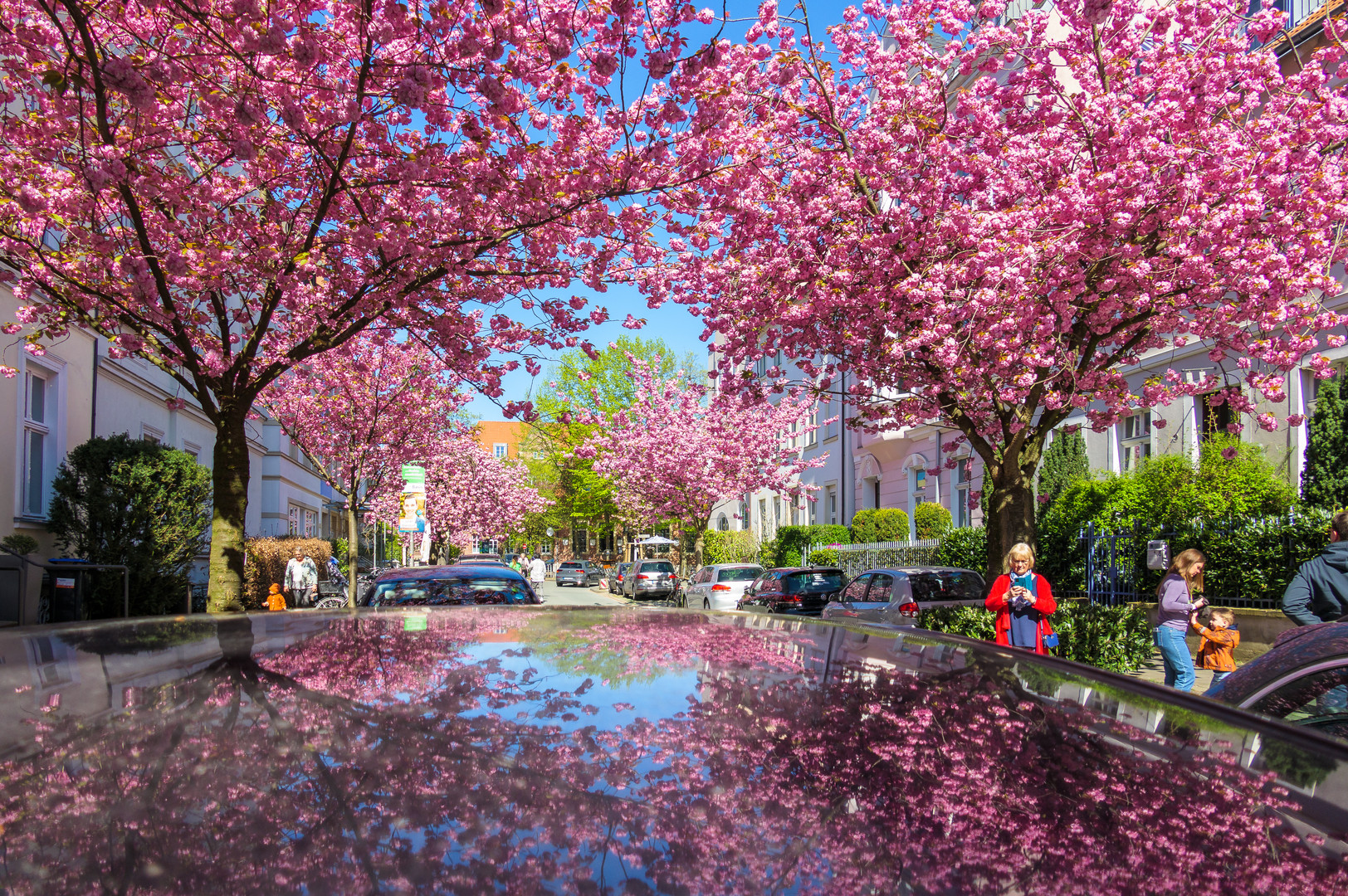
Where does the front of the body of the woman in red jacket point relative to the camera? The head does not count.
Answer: toward the camera

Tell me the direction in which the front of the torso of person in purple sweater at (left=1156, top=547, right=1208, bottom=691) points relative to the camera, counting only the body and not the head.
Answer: to the viewer's right

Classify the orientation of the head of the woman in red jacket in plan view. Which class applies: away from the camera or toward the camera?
toward the camera

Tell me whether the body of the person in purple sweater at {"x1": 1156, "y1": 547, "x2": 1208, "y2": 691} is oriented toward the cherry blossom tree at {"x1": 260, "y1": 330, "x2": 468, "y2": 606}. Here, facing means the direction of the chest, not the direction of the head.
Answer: no

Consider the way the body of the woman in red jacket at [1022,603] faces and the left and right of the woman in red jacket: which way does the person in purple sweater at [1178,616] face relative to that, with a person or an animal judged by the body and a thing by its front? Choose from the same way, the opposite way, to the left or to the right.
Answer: to the left

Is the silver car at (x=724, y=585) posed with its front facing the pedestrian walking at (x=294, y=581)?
no

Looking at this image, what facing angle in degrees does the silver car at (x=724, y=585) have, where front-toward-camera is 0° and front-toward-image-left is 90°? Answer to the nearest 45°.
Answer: approximately 135°

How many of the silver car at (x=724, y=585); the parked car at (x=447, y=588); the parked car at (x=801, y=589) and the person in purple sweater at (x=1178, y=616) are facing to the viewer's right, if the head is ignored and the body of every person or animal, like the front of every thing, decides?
1

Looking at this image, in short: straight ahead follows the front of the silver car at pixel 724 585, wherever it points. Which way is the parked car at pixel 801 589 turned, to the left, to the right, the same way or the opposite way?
the same way

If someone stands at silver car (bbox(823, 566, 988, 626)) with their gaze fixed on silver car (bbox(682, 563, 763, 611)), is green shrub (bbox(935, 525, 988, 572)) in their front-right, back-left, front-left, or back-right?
front-right

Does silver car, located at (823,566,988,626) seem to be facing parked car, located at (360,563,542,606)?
no

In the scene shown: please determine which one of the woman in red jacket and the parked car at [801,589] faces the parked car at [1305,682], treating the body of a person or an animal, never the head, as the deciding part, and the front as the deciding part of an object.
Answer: the woman in red jacket

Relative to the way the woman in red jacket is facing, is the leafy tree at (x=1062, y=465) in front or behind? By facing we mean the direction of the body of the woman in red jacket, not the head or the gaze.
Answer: behind

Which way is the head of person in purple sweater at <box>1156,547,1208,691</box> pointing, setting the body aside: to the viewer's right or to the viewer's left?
to the viewer's right

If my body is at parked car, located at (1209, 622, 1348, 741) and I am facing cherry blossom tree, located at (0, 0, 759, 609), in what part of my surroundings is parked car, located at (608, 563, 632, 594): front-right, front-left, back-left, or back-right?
front-right
